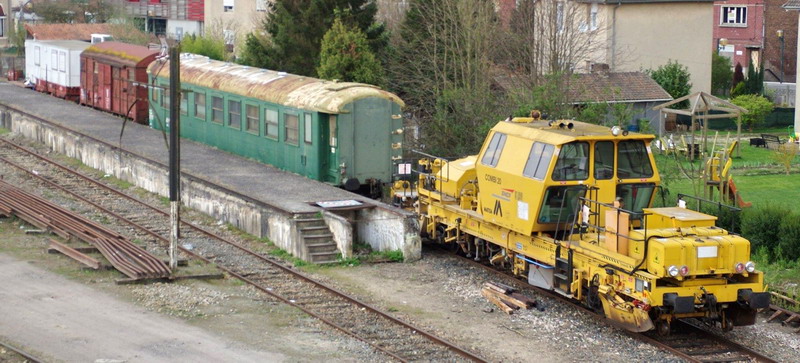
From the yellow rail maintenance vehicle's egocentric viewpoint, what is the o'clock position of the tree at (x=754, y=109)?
The tree is roughly at 8 o'clock from the yellow rail maintenance vehicle.

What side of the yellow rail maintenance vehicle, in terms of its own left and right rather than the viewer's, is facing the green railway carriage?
back

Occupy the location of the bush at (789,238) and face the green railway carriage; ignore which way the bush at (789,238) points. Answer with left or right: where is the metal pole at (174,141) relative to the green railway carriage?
left

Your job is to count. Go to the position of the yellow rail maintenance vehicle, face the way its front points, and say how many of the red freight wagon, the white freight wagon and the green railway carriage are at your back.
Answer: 3

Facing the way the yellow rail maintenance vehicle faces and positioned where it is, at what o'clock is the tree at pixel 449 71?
The tree is roughly at 7 o'clock from the yellow rail maintenance vehicle.

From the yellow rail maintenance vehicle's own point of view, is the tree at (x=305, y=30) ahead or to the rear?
to the rear

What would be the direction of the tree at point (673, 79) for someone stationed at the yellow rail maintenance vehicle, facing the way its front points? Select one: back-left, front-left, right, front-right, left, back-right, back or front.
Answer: back-left

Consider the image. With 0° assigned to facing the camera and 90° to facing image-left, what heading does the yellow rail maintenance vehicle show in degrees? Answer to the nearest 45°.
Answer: approximately 315°

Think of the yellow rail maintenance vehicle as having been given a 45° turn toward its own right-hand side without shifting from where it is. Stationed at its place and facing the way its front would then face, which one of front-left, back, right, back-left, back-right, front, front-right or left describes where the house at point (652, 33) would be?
back

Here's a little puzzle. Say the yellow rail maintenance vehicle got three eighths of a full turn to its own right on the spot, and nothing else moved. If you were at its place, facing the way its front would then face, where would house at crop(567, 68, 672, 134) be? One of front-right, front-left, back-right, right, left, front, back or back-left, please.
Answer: right

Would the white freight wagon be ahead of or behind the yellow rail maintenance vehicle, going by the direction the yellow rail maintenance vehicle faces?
behind

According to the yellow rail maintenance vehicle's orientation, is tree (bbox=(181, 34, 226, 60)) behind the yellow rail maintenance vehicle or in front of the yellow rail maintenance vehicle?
behind

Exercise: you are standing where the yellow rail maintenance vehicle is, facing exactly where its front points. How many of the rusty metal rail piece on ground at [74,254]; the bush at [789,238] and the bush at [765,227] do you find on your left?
2

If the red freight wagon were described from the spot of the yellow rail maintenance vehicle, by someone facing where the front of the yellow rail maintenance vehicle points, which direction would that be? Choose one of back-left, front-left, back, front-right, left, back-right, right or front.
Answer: back
